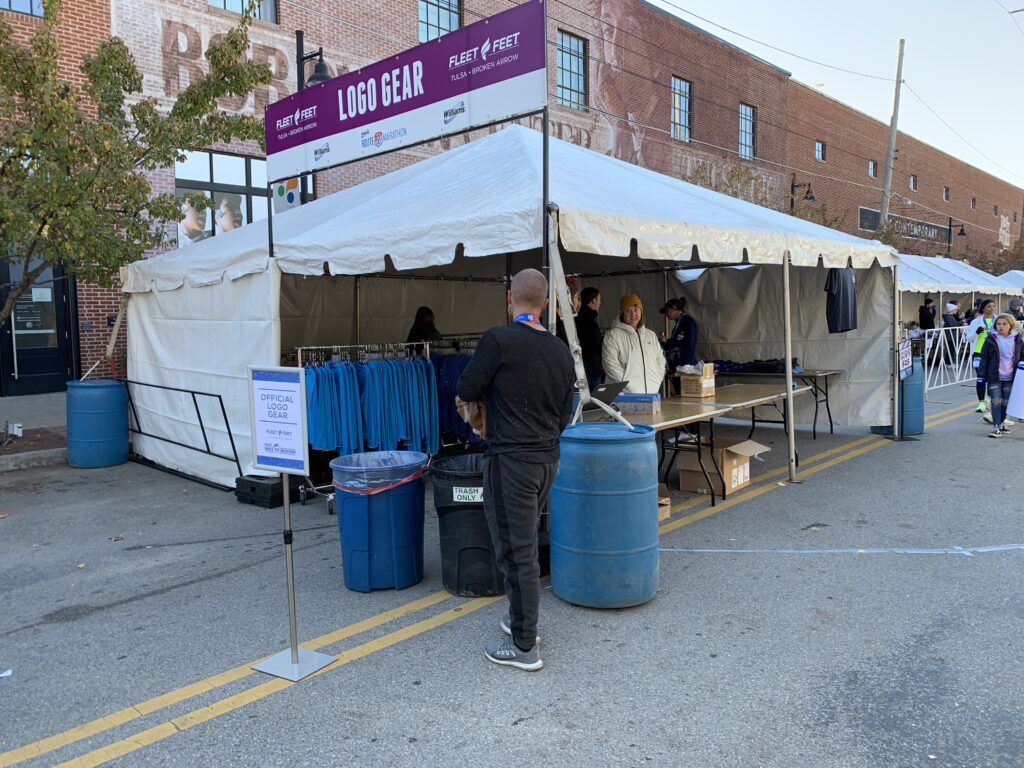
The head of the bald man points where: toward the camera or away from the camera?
away from the camera

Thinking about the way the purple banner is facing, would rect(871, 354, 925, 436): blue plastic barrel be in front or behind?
behind

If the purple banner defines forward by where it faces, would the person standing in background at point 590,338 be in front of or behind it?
behind

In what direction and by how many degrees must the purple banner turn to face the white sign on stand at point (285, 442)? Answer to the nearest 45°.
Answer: approximately 45° to its left

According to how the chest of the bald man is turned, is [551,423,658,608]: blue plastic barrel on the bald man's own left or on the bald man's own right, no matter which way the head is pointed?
on the bald man's own right

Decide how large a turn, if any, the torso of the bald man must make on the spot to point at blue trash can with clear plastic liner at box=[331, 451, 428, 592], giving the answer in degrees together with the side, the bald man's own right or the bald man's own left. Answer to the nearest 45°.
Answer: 0° — they already face it

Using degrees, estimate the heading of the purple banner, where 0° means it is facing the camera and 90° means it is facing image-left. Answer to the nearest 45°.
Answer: approximately 45°

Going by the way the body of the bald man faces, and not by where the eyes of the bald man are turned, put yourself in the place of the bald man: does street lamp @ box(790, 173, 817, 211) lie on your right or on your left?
on your right

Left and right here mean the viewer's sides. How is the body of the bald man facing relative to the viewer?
facing away from the viewer and to the left of the viewer
